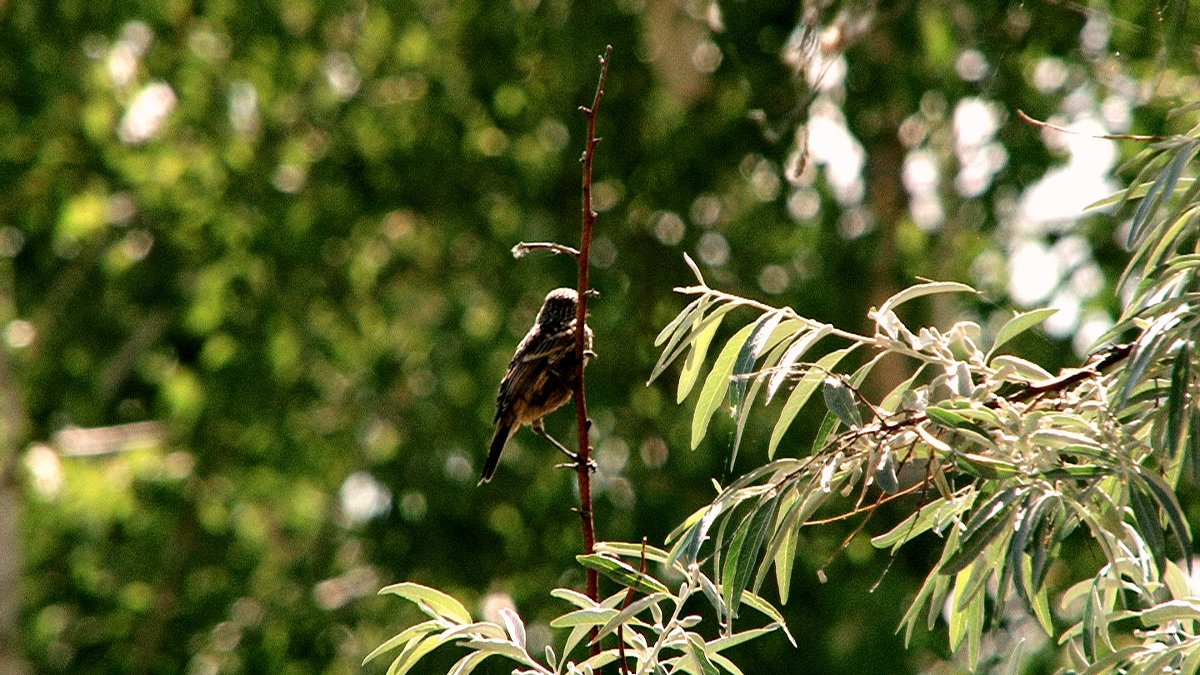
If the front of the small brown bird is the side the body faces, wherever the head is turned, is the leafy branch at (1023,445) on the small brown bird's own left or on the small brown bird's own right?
on the small brown bird's own right
